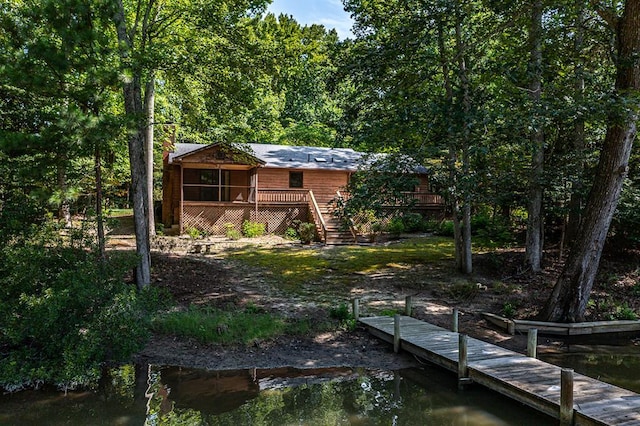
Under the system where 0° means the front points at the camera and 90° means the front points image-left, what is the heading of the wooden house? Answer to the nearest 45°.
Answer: approximately 0°

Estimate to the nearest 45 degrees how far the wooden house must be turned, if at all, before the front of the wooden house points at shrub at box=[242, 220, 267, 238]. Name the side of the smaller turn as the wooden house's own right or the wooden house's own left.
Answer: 0° — it already faces it

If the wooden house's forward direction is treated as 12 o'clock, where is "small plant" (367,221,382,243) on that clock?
The small plant is roughly at 10 o'clock from the wooden house.

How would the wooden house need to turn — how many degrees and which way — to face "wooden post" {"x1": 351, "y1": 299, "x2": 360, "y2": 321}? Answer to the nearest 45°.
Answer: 0° — it already faces it

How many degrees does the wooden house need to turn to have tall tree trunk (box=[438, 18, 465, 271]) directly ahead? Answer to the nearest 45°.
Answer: approximately 45° to its left

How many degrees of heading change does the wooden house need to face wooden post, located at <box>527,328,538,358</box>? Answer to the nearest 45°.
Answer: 0° — it already faces it

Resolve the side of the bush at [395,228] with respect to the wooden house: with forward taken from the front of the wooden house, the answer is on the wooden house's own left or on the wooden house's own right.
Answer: on the wooden house's own left
